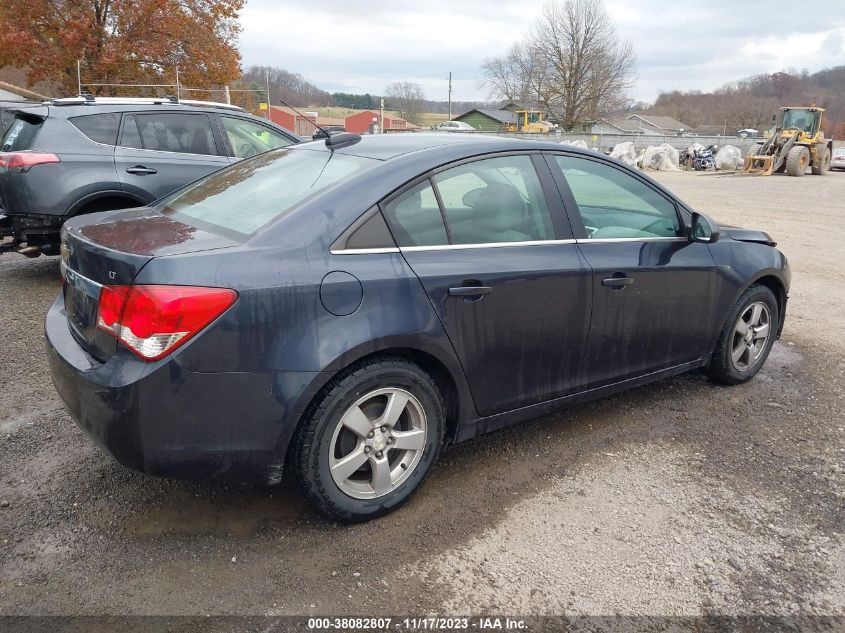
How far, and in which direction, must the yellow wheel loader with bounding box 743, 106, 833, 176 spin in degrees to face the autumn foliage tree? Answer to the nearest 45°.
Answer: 0° — it already faces it

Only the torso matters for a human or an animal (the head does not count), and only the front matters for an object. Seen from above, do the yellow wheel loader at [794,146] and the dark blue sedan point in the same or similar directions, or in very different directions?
very different directions

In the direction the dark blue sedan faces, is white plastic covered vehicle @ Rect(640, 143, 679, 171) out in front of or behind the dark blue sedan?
in front

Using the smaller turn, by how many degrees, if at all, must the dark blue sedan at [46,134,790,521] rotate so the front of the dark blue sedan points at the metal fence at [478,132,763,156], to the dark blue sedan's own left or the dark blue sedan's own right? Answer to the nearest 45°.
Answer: approximately 45° to the dark blue sedan's own left

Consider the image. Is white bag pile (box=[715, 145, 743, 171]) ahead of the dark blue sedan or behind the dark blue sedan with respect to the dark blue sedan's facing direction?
ahead

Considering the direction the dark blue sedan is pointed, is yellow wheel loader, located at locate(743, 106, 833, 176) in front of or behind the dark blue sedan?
in front

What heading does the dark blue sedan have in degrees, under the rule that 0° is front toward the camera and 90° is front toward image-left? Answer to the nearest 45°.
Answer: approximately 225°

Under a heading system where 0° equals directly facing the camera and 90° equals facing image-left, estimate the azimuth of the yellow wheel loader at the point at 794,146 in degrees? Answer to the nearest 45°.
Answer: approximately 45°

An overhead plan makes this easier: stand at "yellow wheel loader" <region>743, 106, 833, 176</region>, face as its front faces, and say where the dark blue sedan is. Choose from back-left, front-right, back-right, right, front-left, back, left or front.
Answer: front-left

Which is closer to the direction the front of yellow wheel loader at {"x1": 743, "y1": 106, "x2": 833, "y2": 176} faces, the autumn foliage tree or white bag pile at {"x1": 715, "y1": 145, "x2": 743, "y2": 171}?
the autumn foliage tree

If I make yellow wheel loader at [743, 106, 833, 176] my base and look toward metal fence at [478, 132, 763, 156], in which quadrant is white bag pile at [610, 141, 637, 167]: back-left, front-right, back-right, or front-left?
front-left

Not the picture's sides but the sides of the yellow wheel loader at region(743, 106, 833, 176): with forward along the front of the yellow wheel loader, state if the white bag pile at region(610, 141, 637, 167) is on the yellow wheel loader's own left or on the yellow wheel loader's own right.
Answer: on the yellow wheel loader's own right

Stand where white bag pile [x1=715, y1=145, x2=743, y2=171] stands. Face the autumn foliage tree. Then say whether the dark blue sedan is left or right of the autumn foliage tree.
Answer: left

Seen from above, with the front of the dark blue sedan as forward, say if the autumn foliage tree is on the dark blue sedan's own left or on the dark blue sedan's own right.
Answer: on the dark blue sedan's own left
